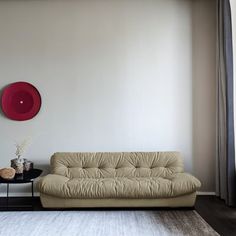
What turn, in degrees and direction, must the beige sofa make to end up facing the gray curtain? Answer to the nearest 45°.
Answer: approximately 90° to its left

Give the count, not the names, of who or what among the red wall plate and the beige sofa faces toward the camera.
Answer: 2

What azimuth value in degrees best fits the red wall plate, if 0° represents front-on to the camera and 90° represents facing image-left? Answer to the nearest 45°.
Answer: approximately 0°

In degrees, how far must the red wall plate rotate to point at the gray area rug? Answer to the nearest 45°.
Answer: approximately 45° to its left

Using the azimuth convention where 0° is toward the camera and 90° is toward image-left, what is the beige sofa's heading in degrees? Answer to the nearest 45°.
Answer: approximately 0°

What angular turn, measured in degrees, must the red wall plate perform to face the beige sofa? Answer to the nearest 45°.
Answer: approximately 45° to its left

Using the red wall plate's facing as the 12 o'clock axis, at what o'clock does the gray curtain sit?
The gray curtain is roughly at 10 o'clock from the red wall plate.
